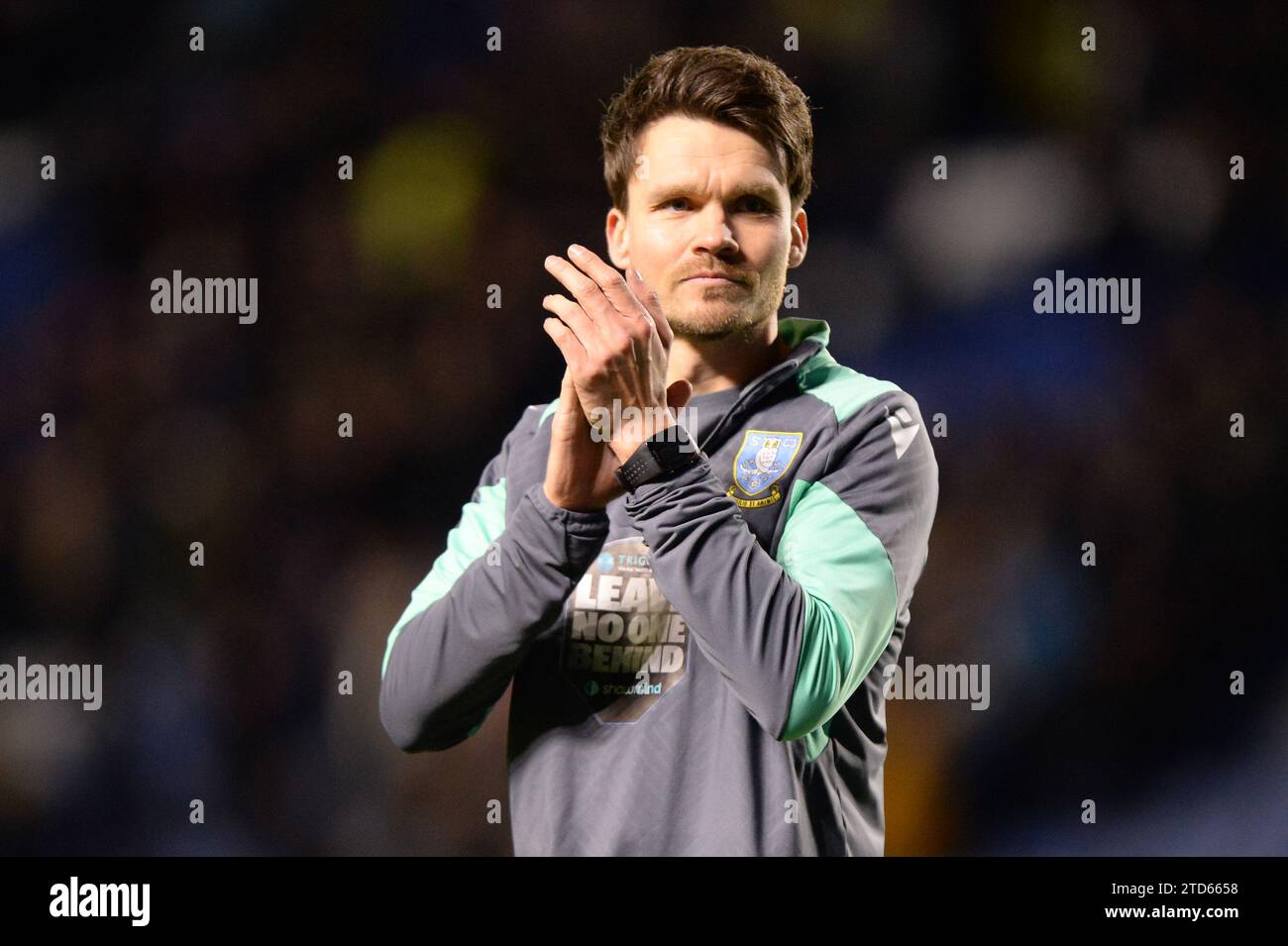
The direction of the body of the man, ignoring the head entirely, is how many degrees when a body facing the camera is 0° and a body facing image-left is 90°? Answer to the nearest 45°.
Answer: approximately 45°
